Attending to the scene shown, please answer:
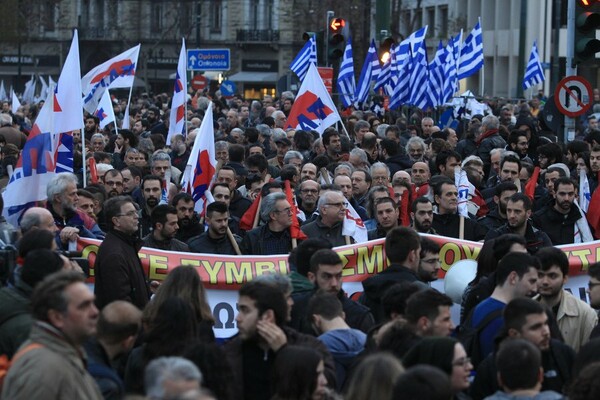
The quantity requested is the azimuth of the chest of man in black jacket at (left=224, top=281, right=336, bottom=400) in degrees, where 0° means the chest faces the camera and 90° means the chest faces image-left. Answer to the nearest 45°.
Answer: approximately 45°

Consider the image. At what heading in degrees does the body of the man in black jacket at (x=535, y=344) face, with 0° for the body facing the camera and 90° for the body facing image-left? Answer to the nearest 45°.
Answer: approximately 315°

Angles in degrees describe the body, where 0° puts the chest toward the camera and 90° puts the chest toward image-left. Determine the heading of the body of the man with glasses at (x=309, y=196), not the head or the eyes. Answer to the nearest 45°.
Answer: approximately 0°

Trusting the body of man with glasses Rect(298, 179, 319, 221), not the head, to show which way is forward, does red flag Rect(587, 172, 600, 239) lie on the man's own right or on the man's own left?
on the man's own left
